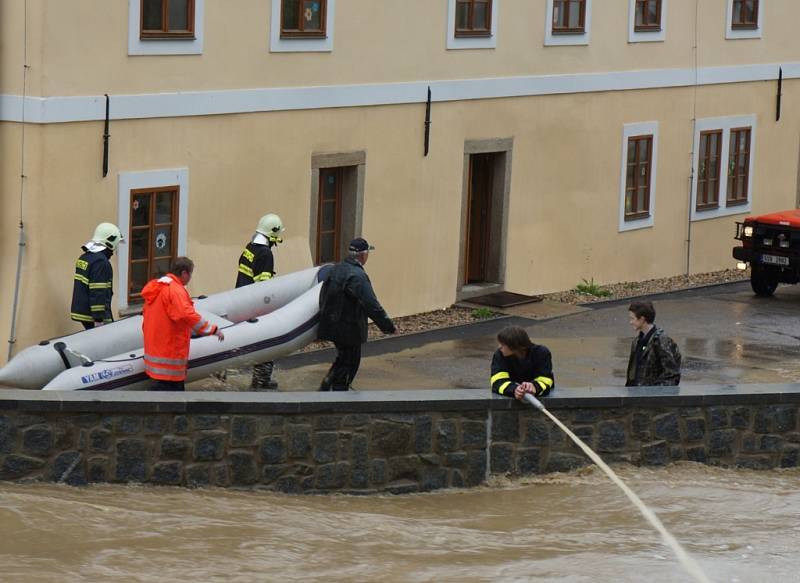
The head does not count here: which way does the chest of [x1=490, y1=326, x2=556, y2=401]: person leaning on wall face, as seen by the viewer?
toward the camera

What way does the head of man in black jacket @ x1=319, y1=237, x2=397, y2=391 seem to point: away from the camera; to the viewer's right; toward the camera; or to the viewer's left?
to the viewer's right

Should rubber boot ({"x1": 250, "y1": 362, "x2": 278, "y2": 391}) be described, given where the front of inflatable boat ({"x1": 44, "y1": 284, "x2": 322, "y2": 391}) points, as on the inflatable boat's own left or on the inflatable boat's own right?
on the inflatable boat's own left

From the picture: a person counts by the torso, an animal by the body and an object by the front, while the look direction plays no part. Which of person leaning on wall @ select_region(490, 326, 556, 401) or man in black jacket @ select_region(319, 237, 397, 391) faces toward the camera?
the person leaning on wall

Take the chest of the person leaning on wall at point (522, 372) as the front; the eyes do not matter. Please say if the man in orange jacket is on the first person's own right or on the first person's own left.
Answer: on the first person's own right

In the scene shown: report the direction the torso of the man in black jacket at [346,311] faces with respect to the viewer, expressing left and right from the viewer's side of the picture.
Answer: facing away from the viewer and to the right of the viewer

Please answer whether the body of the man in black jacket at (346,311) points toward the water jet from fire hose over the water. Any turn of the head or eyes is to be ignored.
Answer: no

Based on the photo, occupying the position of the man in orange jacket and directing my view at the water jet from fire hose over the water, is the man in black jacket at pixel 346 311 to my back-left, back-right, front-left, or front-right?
front-left

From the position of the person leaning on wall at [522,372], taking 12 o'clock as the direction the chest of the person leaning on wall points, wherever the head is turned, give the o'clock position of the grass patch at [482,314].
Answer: The grass patch is roughly at 6 o'clock from the person leaning on wall.

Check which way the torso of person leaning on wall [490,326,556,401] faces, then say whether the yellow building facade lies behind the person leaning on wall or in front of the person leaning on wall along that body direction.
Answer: behind

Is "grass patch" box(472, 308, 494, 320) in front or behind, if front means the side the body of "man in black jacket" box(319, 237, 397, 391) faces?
in front
